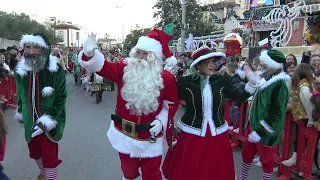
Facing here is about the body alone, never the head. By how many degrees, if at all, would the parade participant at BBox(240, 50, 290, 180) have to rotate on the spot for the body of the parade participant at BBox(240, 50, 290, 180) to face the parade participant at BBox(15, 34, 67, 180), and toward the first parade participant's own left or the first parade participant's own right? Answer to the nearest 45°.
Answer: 0° — they already face them

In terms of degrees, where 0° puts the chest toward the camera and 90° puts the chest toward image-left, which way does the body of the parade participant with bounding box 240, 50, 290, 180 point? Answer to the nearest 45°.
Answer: approximately 90°

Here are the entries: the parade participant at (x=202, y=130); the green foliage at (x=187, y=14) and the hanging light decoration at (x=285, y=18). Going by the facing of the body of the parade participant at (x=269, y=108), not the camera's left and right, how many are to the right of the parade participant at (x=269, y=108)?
2

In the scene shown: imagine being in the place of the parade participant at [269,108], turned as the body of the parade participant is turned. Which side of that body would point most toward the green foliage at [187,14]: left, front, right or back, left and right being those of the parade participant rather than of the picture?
right

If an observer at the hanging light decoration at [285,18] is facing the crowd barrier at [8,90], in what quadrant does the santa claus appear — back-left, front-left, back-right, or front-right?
front-left

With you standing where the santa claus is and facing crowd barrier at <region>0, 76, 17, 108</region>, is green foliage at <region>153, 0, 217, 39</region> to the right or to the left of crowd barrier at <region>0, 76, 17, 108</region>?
right

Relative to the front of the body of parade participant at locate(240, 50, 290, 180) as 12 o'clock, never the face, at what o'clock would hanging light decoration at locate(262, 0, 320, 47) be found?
The hanging light decoration is roughly at 3 o'clock from the parade participant.

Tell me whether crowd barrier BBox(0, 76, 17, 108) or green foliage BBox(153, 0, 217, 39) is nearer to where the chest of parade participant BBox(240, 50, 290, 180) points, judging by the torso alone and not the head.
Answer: the crowd barrier
